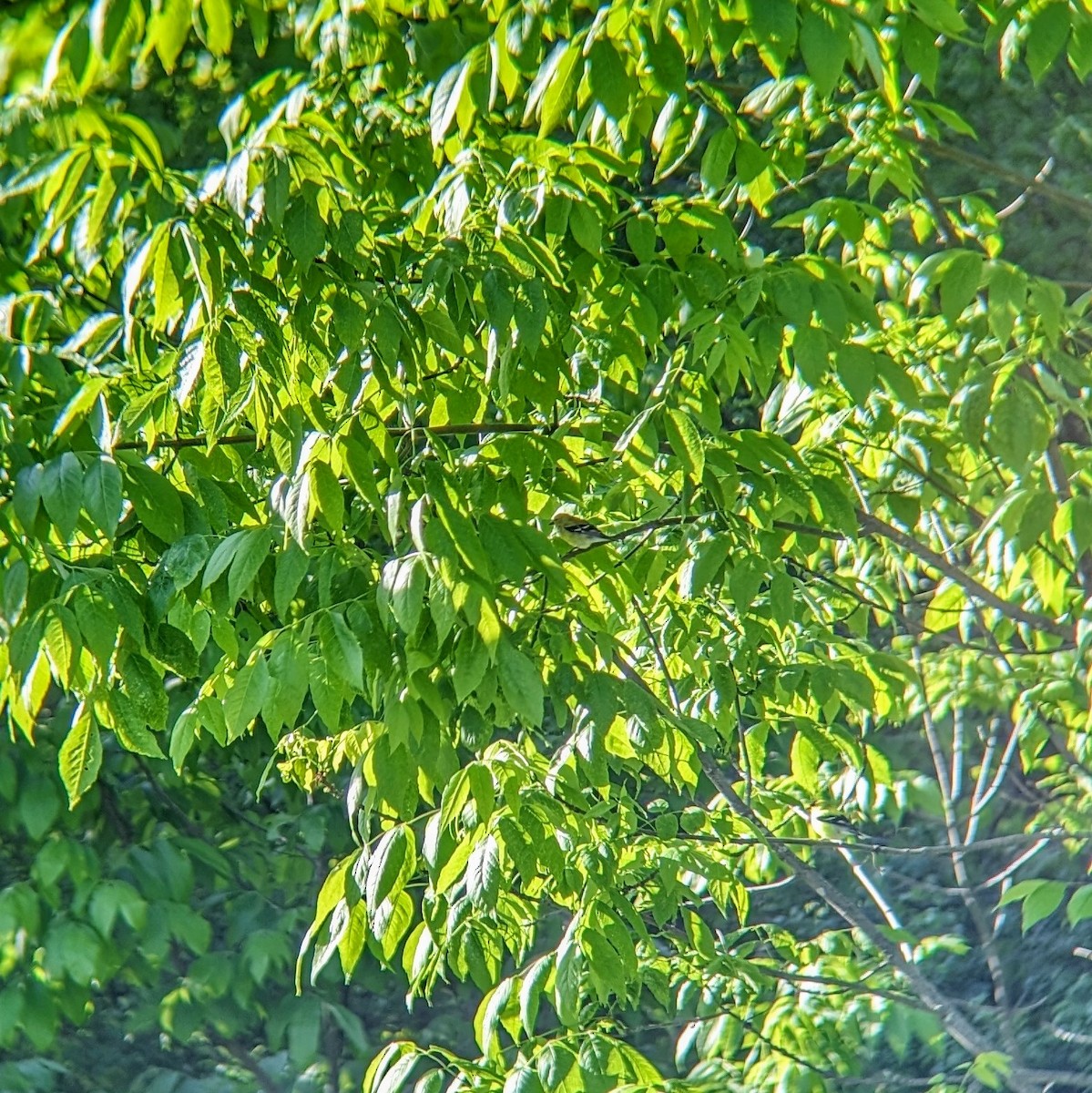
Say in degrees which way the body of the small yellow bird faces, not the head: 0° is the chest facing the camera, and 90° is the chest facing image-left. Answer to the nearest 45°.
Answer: approximately 90°
